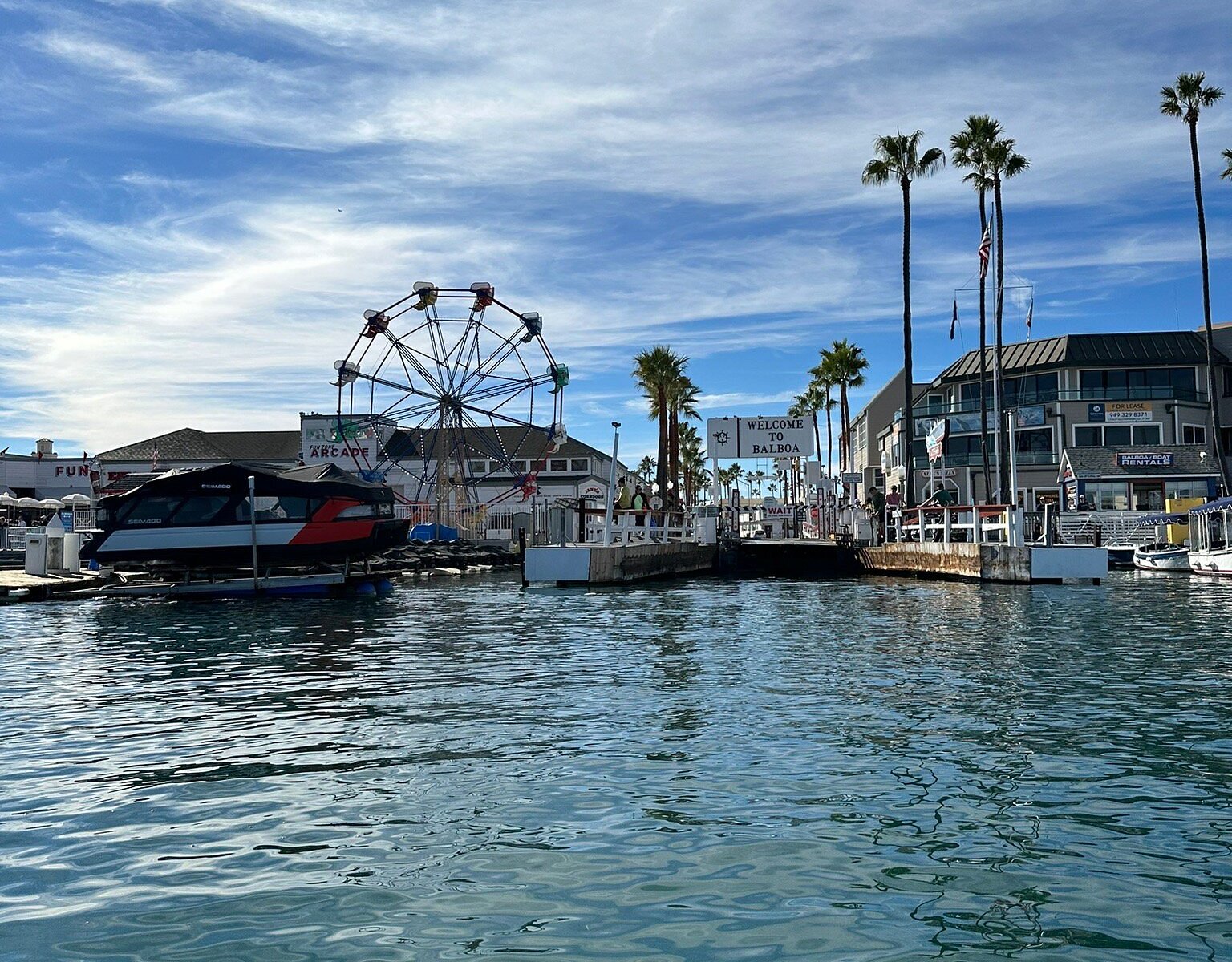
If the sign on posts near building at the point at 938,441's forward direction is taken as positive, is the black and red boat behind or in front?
in front

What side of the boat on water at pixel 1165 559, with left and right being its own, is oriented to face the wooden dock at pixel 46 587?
front

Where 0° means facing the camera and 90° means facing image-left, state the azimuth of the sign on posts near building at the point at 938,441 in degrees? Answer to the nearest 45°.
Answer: approximately 45°

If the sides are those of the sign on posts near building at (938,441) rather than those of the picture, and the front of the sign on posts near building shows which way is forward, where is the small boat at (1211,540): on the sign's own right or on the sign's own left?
on the sign's own left

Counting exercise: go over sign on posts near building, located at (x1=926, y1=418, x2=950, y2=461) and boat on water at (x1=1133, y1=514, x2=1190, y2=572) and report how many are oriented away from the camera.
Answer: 0

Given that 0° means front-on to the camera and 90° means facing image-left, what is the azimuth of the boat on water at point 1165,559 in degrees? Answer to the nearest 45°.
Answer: approximately 45°

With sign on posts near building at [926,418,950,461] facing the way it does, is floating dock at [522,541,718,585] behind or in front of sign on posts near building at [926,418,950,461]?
in front
